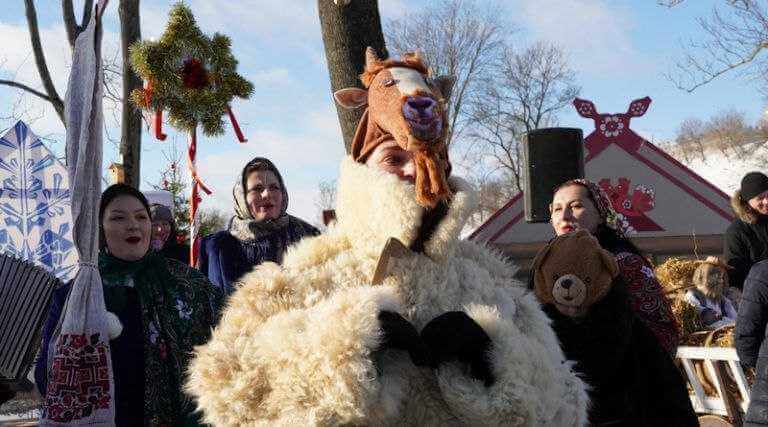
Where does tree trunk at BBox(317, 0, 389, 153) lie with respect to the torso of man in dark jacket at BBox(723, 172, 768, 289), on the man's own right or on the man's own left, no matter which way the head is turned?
on the man's own right

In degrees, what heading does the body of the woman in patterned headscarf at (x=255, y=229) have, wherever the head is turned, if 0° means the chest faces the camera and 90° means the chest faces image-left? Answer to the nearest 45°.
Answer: approximately 315°

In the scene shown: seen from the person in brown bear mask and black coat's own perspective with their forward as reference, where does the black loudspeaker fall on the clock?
The black loudspeaker is roughly at 6 o'clock from the person in brown bear mask and black coat.

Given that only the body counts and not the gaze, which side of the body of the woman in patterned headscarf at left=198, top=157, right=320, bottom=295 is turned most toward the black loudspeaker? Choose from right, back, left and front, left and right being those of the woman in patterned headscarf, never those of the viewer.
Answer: left

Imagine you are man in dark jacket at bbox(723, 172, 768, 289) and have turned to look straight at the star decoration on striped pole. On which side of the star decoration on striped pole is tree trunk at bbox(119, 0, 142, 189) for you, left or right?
right

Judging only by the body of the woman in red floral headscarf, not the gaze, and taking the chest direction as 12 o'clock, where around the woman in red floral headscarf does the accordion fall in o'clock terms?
The accordion is roughly at 1 o'clock from the woman in red floral headscarf.

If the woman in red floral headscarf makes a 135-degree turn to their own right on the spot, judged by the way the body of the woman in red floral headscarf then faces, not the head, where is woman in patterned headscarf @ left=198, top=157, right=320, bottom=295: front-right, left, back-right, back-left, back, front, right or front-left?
left

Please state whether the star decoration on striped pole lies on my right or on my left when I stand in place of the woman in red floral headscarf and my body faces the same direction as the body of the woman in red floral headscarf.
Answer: on my right
